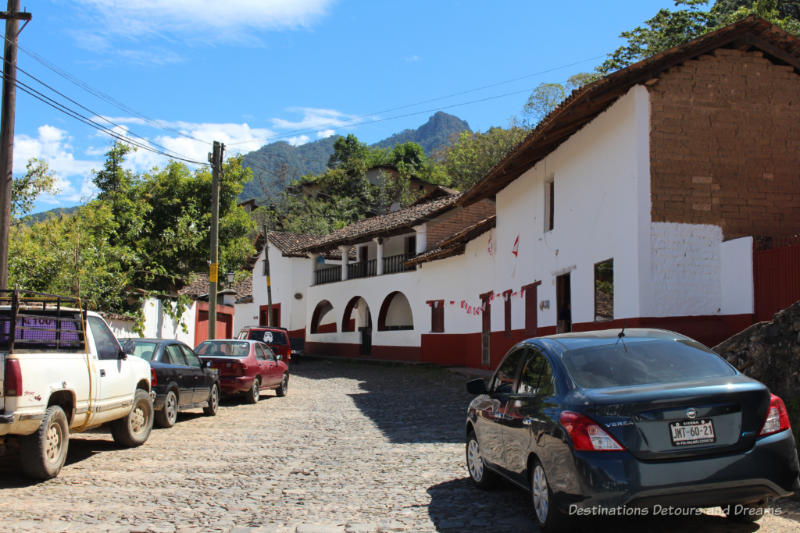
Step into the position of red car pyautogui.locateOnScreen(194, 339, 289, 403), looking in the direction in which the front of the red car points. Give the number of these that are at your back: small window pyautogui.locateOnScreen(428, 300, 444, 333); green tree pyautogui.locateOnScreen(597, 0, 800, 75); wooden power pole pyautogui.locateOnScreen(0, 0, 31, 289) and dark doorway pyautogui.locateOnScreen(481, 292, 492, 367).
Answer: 1

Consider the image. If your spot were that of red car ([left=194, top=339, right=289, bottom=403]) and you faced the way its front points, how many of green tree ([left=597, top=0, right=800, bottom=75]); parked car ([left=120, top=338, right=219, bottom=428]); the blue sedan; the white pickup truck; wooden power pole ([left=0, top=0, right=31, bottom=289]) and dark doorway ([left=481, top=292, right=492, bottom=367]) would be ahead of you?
2

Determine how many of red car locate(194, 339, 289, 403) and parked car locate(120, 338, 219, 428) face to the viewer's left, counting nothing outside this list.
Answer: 0

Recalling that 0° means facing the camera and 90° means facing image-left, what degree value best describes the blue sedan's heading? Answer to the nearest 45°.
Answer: approximately 135°

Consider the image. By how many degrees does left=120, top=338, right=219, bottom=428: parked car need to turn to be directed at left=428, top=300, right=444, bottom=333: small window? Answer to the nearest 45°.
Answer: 0° — it already faces it

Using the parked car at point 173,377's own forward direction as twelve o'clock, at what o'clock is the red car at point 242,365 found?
The red car is roughly at 11 o'clock from the parked car.

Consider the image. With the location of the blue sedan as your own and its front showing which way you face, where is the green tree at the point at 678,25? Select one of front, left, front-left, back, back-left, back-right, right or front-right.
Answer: front-right

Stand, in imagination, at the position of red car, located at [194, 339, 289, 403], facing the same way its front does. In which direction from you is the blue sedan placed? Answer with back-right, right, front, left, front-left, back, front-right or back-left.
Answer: back-right

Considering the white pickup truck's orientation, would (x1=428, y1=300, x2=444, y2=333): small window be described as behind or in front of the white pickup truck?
in front

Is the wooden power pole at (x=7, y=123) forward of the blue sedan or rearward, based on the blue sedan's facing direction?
forward

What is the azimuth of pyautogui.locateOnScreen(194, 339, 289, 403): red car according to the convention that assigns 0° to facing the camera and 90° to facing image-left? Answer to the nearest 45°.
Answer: approximately 225°

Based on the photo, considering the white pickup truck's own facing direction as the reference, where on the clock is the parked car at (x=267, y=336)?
The parked car is roughly at 11 o'clock from the white pickup truck.

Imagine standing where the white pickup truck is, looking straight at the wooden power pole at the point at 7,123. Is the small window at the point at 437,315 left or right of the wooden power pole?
right
